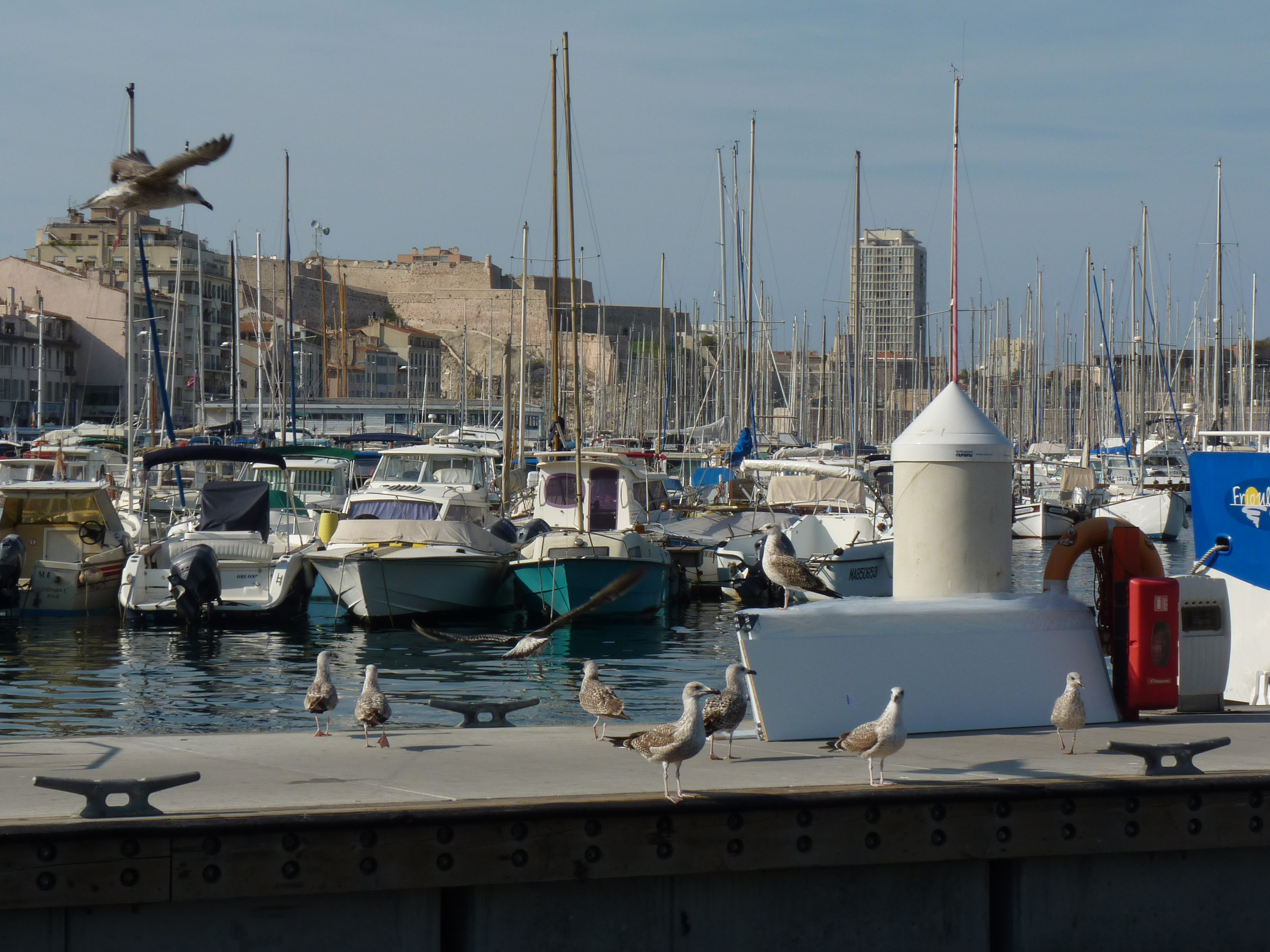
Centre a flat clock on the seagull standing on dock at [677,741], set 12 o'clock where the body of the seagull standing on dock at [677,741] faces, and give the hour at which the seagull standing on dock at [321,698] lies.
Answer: the seagull standing on dock at [321,698] is roughly at 8 o'clock from the seagull standing on dock at [677,741].

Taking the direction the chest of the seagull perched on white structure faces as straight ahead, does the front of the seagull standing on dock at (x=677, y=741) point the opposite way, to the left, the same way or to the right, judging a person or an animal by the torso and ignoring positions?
the opposite way

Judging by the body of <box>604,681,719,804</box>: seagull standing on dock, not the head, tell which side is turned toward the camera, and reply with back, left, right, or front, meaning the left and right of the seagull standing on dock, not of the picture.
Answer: right

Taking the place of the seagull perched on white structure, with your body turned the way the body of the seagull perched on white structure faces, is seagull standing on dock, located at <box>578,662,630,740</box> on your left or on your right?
on your left

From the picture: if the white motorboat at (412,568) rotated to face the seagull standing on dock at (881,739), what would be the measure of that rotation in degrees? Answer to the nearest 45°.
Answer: approximately 45° to its left

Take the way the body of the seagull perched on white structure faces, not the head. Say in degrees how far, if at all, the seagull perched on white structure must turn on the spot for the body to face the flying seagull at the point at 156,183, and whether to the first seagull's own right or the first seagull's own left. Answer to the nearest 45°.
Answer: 0° — it already faces it

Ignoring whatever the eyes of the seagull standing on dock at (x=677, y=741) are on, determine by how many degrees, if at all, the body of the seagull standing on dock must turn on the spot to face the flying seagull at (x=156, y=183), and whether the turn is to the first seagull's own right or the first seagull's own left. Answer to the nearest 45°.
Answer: approximately 135° to the first seagull's own left

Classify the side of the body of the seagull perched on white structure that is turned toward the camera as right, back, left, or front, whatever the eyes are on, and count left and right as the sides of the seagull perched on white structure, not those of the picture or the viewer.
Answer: left

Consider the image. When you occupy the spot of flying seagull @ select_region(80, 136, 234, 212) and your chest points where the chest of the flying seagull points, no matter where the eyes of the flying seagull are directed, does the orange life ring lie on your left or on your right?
on your right

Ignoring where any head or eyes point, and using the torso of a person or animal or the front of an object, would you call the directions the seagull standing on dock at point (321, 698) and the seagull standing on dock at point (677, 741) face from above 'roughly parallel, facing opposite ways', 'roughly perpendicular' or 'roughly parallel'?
roughly perpendicular

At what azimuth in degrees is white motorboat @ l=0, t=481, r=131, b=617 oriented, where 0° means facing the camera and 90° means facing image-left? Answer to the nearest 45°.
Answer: approximately 180°

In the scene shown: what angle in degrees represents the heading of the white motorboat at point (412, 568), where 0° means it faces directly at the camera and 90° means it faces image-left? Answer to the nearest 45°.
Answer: approximately 45°

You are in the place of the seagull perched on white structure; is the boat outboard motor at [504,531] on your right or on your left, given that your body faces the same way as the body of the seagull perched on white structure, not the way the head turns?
on your right
